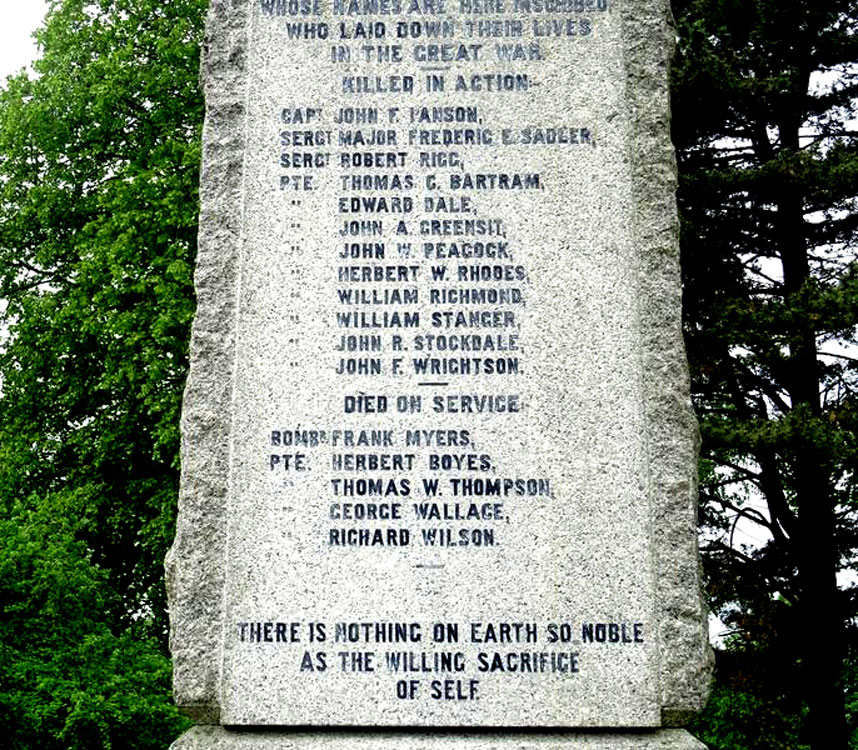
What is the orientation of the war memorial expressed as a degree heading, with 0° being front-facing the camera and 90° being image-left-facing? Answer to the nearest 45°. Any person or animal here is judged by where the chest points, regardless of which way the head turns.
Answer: approximately 0°
